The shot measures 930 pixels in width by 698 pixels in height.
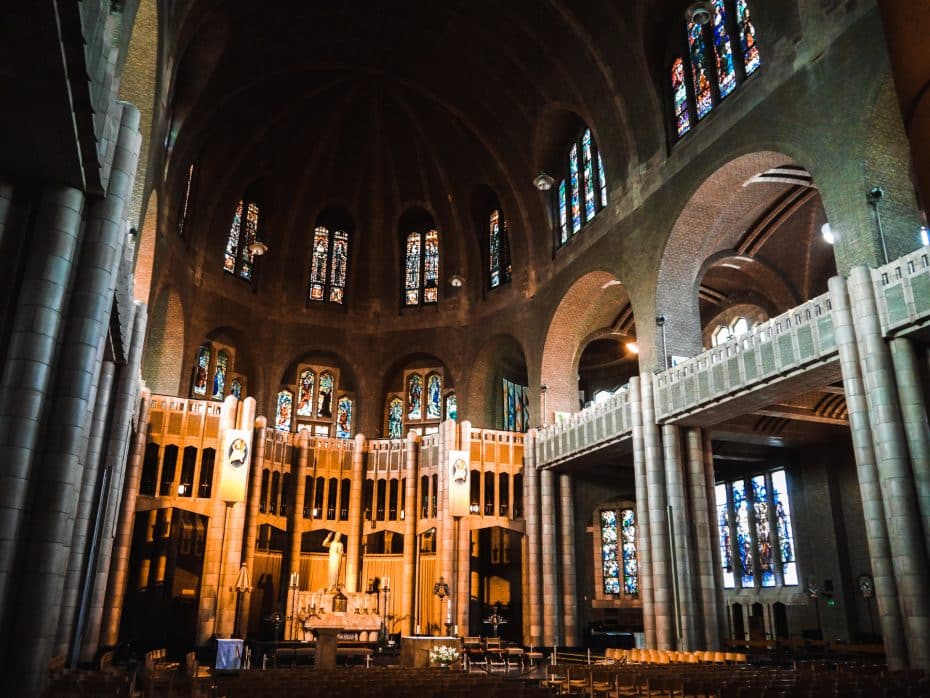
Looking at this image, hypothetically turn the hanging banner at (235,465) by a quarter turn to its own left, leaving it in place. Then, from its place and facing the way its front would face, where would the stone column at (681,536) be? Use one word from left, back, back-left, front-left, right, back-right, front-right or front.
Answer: front-right

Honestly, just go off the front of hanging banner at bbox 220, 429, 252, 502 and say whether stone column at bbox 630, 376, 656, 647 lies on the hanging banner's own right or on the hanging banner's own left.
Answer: on the hanging banner's own left

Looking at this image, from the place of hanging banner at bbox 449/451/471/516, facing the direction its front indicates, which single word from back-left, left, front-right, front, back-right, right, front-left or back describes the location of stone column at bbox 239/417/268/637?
right

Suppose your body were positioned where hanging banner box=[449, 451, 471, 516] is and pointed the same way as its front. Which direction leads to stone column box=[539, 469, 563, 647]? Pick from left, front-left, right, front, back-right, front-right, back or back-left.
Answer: left

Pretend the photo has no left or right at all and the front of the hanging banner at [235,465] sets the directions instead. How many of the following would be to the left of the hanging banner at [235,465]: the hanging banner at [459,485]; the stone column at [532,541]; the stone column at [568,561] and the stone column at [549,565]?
4

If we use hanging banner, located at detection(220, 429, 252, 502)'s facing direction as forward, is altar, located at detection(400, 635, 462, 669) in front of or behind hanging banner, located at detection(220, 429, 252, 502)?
in front

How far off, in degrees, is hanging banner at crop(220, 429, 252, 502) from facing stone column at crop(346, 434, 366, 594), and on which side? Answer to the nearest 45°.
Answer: approximately 135° to its left

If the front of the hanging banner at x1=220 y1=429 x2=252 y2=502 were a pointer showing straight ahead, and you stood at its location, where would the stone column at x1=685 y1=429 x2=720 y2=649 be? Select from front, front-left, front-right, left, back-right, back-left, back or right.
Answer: front-left

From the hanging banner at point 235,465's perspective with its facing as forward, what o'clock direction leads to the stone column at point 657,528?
The stone column is roughly at 10 o'clock from the hanging banner.

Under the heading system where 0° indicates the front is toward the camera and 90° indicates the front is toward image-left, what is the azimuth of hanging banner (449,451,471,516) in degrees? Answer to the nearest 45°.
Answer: approximately 0°

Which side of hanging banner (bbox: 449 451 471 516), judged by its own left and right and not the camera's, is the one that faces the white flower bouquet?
front

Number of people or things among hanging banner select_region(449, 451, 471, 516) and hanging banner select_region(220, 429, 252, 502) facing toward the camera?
2
